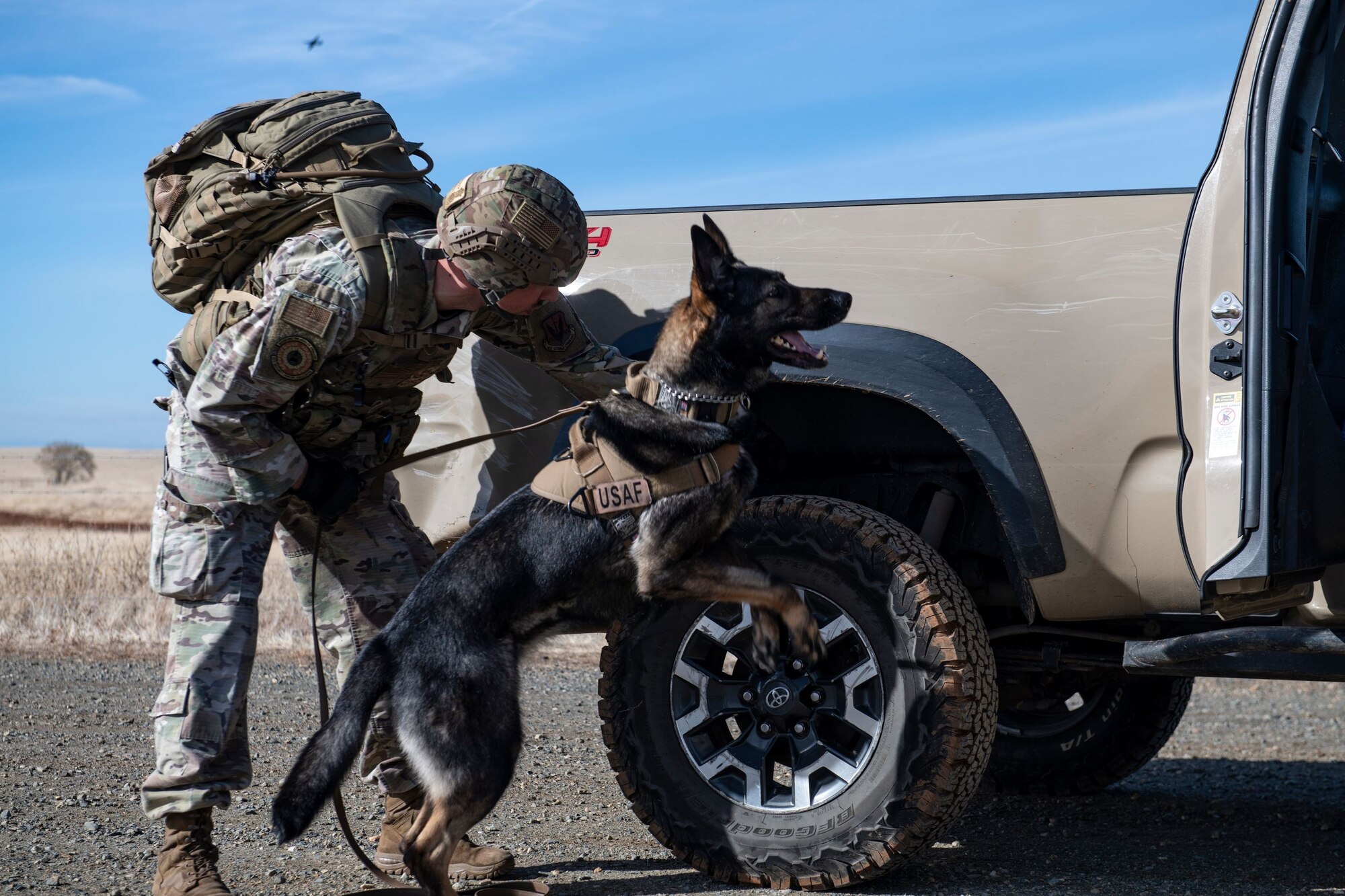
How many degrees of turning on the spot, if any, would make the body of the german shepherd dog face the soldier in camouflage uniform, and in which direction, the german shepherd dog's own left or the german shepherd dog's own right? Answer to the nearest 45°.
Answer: approximately 180°

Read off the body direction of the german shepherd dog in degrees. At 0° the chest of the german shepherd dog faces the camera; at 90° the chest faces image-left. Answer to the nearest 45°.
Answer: approximately 270°

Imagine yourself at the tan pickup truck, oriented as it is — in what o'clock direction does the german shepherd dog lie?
The german shepherd dog is roughly at 4 o'clock from the tan pickup truck.

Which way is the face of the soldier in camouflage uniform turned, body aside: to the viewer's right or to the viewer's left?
to the viewer's right
